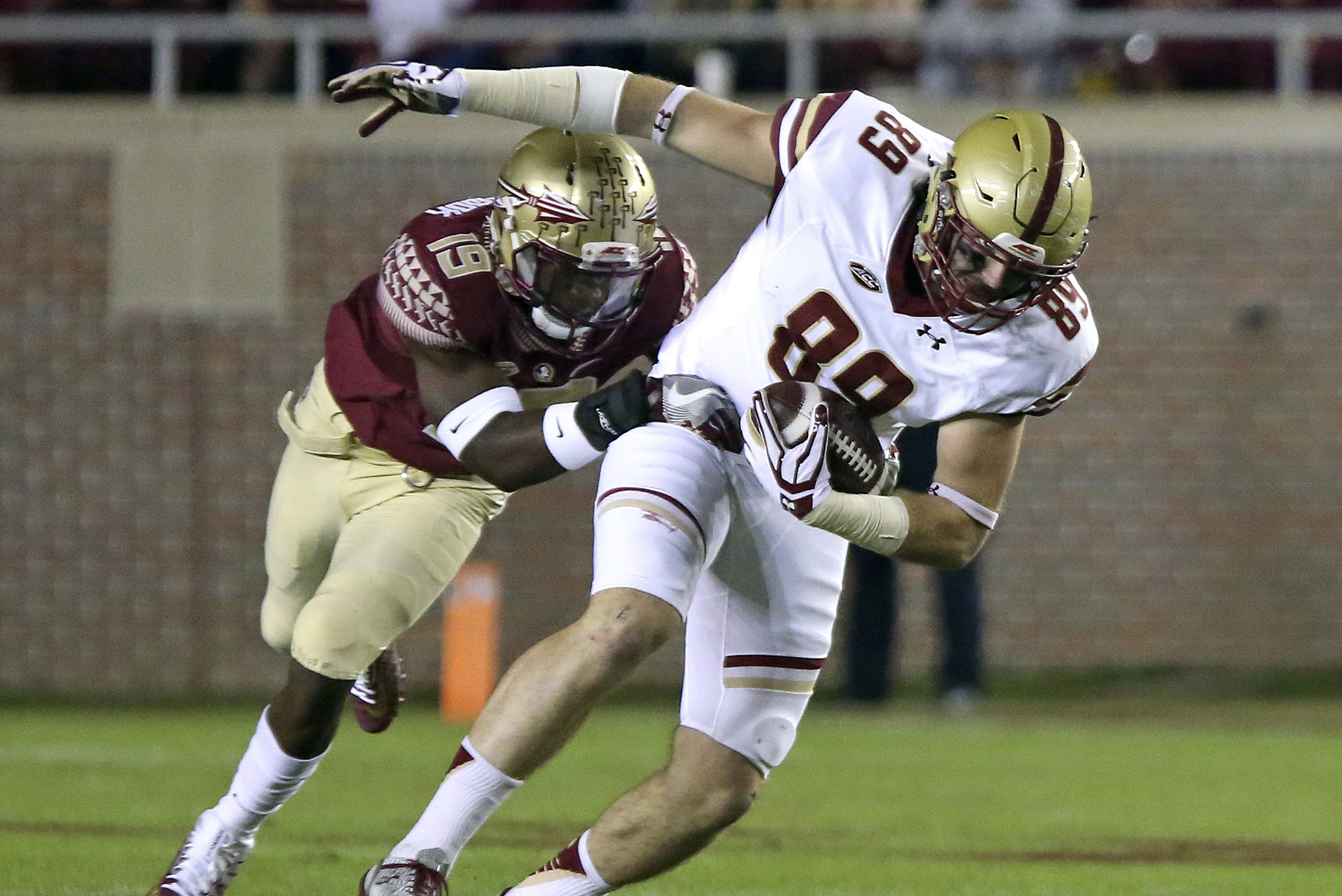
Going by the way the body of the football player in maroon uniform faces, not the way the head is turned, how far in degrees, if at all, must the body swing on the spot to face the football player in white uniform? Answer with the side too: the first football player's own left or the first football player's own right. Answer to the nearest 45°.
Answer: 0° — they already face them

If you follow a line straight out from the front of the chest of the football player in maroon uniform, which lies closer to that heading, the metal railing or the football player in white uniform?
the football player in white uniform

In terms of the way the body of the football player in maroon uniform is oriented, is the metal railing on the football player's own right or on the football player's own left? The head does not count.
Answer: on the football player's own left

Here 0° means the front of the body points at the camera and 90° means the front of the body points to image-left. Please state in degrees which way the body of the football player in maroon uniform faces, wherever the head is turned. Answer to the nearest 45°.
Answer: approximately 315°

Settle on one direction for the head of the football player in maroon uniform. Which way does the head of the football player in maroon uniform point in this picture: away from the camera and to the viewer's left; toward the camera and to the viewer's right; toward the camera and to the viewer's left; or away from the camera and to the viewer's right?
toward the camera and to the viewer's right
